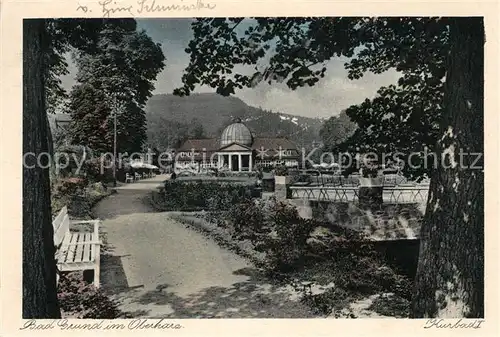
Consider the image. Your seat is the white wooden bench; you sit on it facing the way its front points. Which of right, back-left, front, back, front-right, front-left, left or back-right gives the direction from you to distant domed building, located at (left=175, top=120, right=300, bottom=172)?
front-left

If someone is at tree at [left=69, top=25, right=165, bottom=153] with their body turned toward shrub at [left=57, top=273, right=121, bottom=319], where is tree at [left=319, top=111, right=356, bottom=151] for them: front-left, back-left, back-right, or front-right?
back-left

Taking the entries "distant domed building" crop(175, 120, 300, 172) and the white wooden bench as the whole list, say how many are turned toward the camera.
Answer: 1

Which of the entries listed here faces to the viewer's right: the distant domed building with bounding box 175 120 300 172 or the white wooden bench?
the white wooden bench

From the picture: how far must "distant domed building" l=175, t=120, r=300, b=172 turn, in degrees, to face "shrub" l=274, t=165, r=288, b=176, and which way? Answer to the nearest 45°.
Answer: approximately 45° to its left

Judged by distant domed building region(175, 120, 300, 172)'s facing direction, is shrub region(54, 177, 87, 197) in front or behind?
in front

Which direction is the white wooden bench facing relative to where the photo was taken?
to the viewer's right

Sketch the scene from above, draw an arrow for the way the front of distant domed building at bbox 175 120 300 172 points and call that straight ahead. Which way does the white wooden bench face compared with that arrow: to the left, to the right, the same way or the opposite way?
to the left
